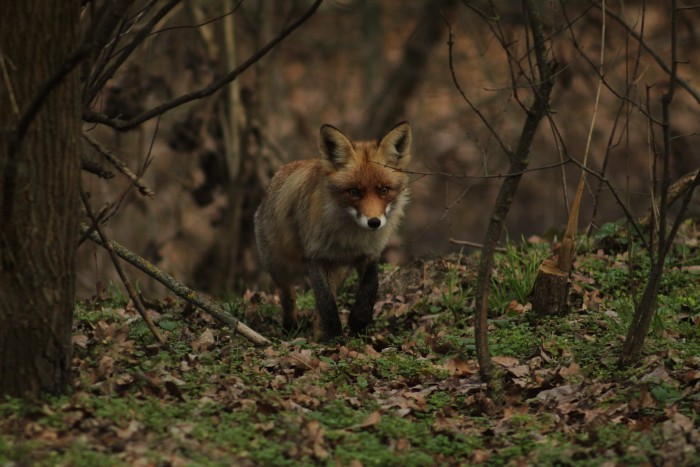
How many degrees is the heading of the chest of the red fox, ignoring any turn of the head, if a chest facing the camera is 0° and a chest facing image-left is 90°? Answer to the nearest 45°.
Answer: approximately 315°

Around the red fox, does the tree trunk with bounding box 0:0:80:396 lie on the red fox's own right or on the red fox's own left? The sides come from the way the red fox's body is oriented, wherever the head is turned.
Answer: on the red fox's own right

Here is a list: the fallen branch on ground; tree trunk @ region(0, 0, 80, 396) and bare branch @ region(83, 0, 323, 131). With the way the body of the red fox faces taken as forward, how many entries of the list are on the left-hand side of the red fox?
0

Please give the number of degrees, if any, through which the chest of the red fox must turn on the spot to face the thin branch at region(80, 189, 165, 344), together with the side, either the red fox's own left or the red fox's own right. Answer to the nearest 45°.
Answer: approximately 90° to the red fox's own right

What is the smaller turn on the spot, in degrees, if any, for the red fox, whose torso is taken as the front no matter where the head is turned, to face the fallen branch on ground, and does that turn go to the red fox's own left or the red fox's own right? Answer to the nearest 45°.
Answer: approximately 90° to the red fox's own right
